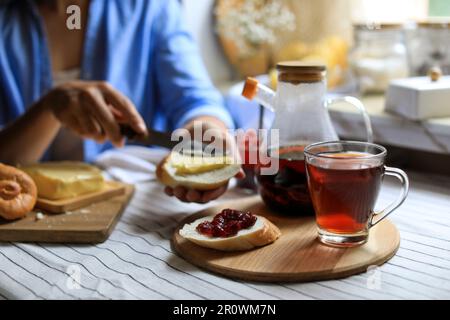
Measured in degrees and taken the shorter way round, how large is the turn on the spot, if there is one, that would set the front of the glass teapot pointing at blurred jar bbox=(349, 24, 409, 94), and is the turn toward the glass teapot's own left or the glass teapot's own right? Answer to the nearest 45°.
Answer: approximately 90° to the glass teapot's own right

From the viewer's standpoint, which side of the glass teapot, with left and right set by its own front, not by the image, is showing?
left
